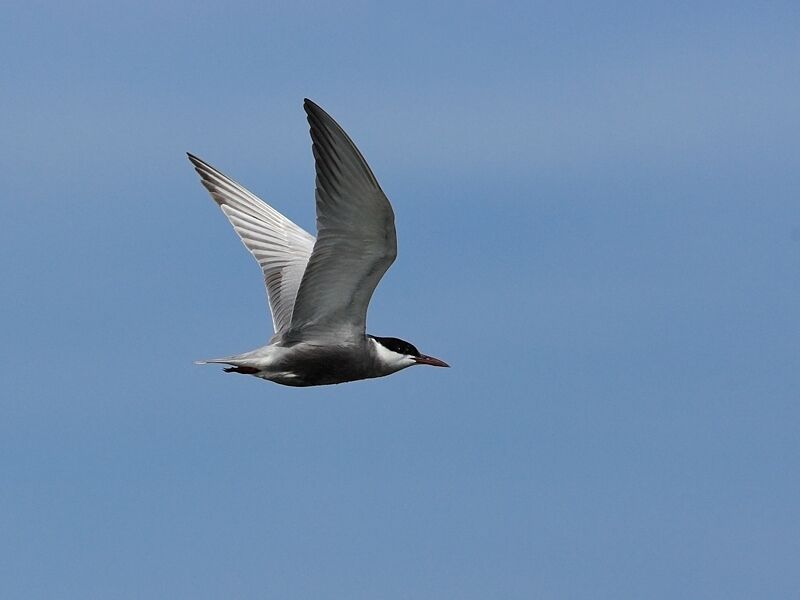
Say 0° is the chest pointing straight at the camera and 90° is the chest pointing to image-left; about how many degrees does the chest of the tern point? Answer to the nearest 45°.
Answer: approximately 270°
